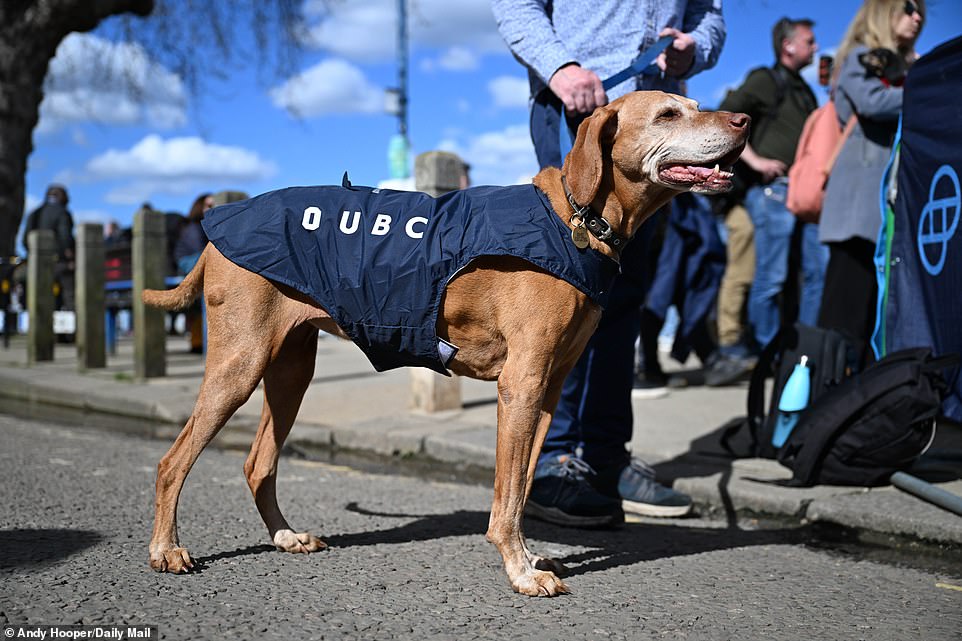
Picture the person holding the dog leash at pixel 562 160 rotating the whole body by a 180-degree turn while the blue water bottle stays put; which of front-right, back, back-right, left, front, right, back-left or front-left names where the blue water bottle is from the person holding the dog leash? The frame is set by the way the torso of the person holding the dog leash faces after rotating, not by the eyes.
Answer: right

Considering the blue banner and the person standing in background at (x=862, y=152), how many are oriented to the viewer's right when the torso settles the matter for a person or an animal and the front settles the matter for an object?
1

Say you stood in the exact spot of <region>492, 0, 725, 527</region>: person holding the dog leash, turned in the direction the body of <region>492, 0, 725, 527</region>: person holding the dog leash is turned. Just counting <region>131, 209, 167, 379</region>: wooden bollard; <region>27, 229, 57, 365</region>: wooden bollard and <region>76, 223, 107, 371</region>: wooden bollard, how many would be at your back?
3

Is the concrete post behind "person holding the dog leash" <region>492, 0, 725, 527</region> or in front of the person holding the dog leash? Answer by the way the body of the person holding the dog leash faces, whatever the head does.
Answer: behind

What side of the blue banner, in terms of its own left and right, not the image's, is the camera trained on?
front

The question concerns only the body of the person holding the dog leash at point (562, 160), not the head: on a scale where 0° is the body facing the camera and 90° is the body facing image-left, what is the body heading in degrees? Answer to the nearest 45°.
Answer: approximately 315°

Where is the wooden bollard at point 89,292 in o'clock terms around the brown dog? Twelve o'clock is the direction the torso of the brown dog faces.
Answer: The wooden bollard is roughly at 8 o'clock from the brown dog.

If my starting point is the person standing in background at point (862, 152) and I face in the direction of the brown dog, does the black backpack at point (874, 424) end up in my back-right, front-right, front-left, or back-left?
front-left

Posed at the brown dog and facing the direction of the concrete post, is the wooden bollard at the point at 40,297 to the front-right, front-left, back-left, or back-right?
front-left

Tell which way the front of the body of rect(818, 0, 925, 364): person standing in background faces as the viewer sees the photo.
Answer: to the viewer's right

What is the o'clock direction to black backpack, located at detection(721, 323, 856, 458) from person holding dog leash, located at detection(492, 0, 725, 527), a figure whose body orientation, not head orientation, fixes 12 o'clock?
The black backpack is roughly at 9 o'clock from the person holding dog leash.

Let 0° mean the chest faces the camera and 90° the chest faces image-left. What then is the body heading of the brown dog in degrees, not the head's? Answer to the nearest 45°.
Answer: approximately 270°

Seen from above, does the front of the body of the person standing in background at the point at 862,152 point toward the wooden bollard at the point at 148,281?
no

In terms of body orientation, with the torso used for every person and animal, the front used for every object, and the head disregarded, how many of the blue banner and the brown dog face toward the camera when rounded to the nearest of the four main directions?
1
